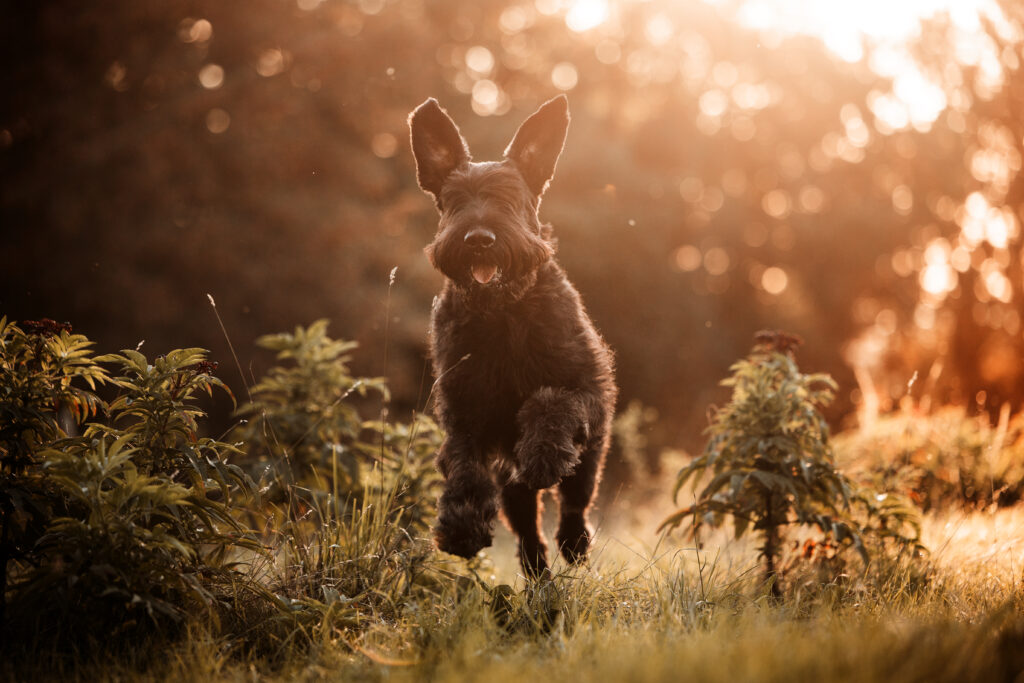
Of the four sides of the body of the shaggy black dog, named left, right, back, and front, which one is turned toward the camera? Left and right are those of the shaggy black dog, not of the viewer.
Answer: front

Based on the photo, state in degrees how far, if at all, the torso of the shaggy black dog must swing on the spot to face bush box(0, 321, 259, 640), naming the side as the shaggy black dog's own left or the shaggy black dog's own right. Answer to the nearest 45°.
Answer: approximately 45° to the shaggy black dog's own right

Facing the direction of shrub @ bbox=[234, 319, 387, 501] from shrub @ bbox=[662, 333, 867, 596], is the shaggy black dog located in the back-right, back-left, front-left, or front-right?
front-left

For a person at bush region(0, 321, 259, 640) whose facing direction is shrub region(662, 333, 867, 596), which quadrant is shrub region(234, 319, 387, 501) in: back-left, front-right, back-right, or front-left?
front-left

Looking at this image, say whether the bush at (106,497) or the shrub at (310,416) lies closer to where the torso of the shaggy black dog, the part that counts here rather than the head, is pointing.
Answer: the bush

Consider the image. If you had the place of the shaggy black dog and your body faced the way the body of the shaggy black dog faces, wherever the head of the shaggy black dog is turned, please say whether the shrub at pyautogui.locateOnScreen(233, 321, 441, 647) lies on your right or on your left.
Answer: on your right

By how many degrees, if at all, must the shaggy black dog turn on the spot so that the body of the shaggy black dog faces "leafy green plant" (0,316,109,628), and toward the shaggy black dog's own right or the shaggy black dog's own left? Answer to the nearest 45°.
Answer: approximately 45° to the shaggy black dog's own right

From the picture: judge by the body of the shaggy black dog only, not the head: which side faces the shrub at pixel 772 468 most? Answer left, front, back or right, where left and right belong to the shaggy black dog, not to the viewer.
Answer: left

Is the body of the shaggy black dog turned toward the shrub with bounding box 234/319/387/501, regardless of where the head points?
no
